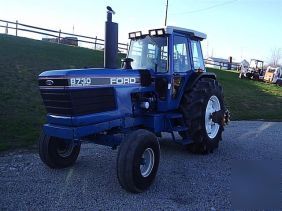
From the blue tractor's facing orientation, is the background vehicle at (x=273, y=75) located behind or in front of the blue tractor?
behind

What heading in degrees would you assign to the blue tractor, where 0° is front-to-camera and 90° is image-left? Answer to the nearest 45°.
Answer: approximately 45°
